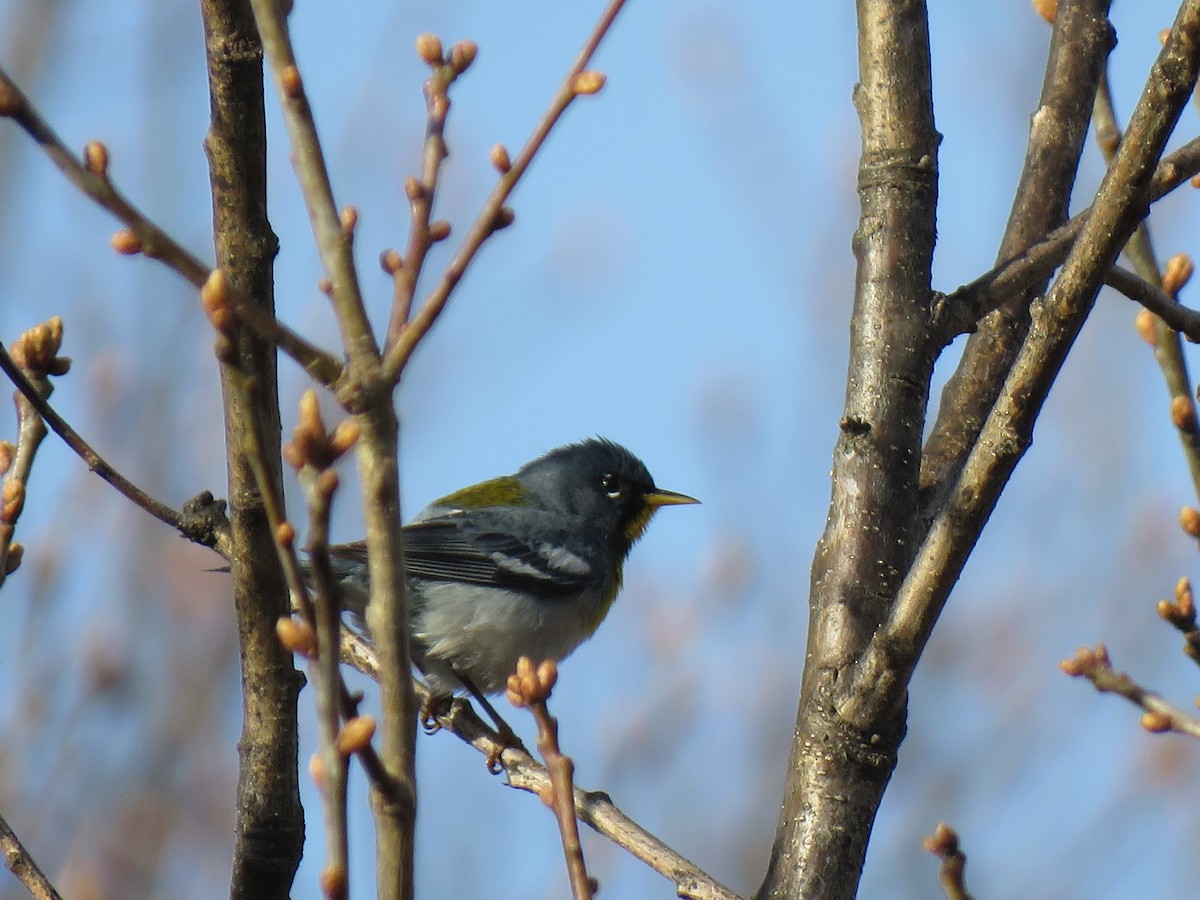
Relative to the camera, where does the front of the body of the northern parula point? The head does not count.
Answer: to the viewer's right

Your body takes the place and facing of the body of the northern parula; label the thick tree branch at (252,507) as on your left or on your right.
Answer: on your right

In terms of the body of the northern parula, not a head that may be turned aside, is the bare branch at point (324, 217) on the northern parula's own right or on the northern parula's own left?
on the northern parula's own right

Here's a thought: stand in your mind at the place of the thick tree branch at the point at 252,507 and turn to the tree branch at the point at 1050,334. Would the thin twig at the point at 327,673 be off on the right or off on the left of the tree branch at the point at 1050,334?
right

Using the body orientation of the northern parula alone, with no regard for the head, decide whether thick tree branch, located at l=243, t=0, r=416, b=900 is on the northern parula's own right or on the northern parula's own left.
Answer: on the northern parula's own right
